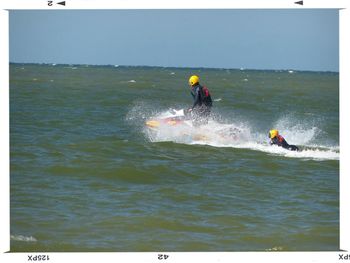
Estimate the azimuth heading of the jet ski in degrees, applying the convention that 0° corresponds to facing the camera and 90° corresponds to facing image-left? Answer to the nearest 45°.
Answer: approximately 90°

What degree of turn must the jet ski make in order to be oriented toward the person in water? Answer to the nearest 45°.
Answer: approximately 135° to its left
